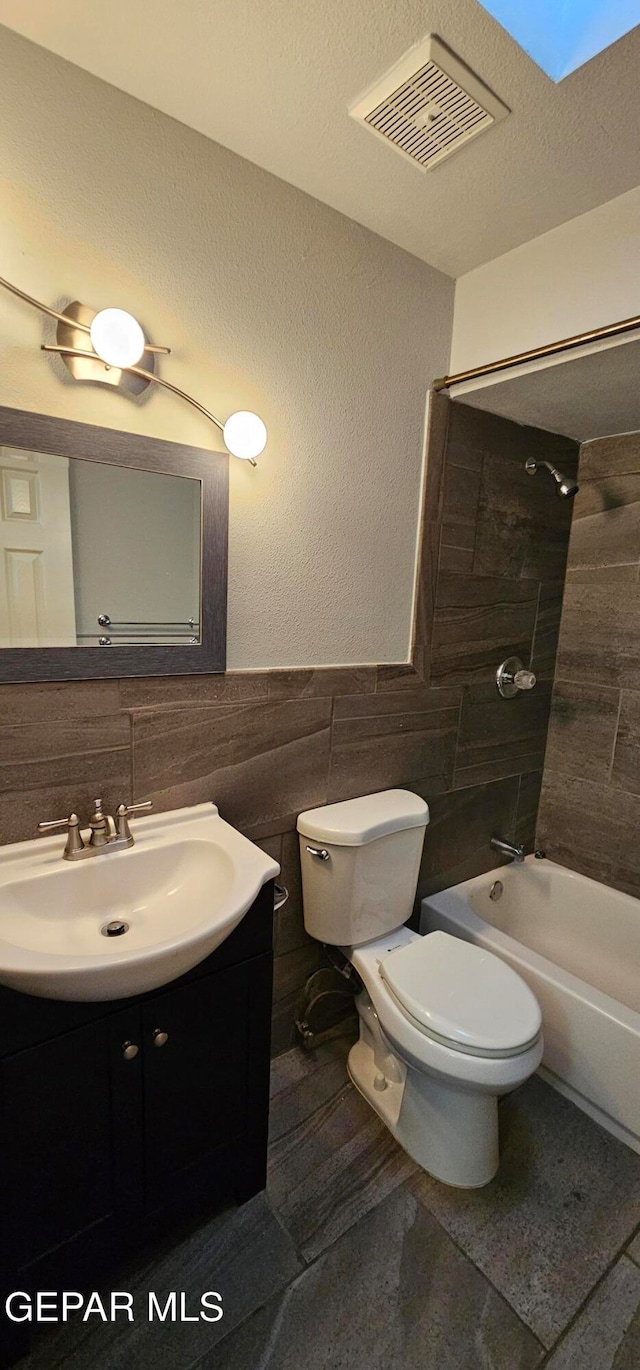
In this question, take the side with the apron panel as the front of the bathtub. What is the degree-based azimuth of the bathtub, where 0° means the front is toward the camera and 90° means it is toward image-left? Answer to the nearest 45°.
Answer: approximately 45°

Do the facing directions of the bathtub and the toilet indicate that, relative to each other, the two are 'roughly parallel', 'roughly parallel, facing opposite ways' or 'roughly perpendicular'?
roughly perpendicular

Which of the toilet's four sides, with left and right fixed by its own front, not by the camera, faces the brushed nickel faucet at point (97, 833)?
right

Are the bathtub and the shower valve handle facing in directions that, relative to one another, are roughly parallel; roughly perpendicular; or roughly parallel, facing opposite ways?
roughly perpendicular

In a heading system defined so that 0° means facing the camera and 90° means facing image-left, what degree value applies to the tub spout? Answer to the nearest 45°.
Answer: approximately 315°
